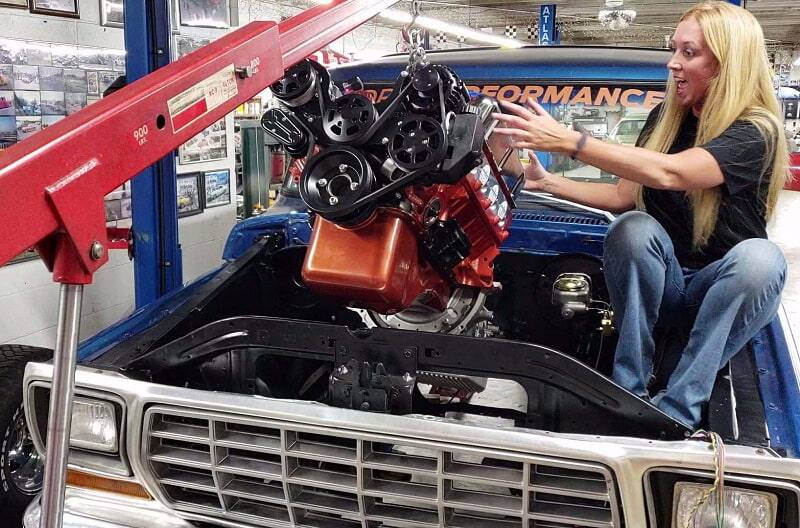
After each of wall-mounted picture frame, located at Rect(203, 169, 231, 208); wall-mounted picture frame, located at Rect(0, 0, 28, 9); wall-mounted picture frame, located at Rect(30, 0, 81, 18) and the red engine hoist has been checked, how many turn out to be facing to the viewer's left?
0

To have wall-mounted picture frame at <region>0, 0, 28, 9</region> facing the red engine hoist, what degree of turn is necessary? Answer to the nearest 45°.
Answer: approximately 45° to its right

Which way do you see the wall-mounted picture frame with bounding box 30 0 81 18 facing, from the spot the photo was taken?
facing the viewer and to the right of the viewer

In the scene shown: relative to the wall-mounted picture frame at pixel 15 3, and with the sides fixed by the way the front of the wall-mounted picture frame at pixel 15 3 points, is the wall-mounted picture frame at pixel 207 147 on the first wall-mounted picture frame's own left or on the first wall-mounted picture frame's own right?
on the first wall-mounted picture frame's own left

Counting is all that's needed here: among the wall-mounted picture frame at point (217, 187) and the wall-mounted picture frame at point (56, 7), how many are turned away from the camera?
0

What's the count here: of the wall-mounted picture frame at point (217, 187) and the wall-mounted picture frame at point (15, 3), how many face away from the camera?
0

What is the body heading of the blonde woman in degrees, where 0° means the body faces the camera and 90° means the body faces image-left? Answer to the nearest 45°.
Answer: approximately 45°

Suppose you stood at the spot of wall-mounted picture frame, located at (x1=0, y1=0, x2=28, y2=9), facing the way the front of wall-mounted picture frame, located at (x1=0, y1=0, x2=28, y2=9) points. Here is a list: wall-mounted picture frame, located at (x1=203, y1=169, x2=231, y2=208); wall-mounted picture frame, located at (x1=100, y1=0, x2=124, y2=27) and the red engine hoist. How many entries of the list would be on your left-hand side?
2

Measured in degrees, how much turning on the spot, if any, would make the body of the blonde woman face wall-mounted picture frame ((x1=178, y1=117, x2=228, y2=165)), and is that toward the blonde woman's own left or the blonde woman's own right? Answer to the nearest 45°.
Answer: approximately 90° to the blonde woman's own right

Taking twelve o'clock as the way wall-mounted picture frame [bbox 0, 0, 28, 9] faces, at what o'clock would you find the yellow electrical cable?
The yellow electrical cable is roughly at 1 o'clock from the wall-mounted picture frame.

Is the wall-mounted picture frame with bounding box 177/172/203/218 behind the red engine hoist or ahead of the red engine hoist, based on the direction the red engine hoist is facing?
ahead
